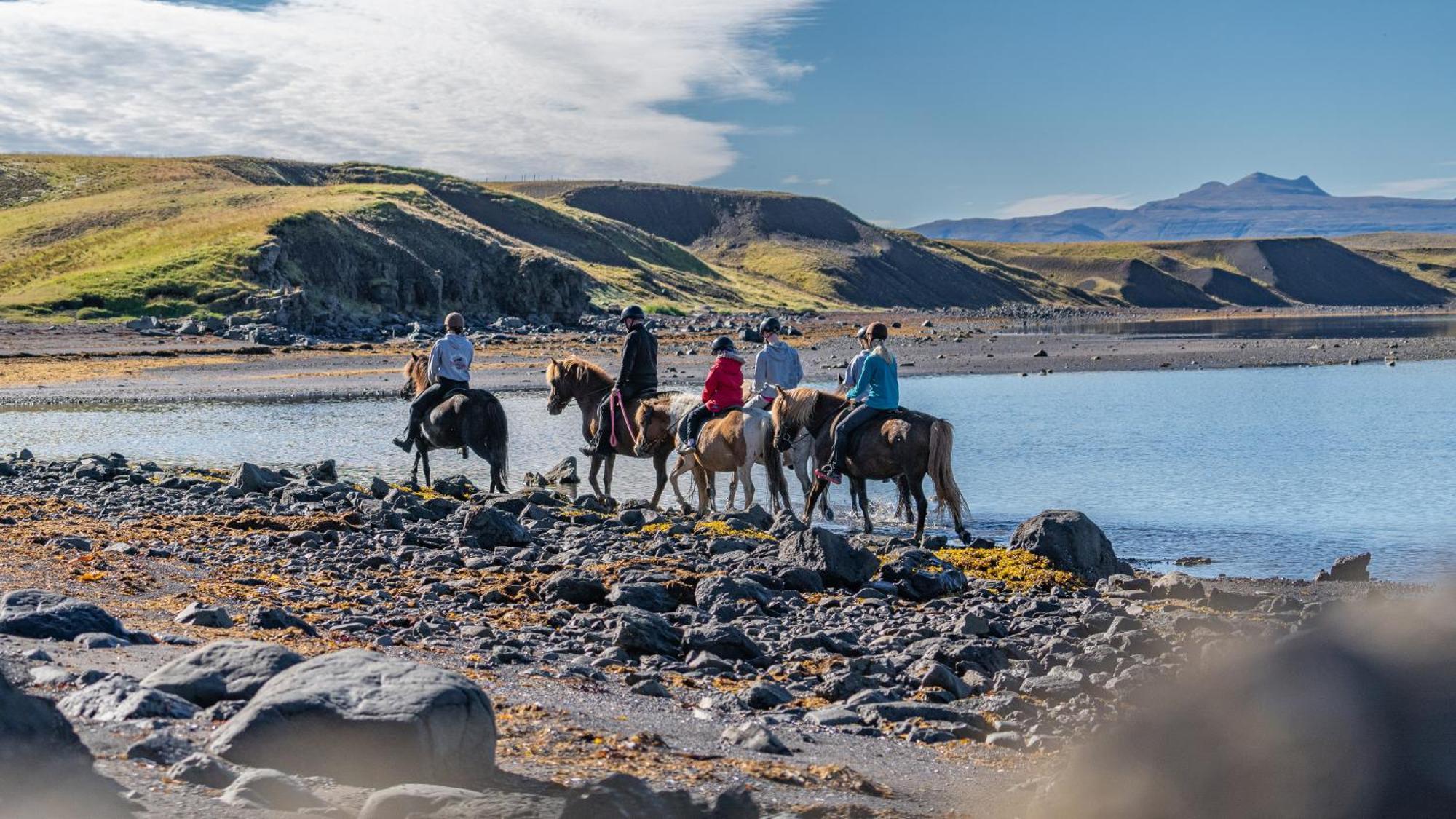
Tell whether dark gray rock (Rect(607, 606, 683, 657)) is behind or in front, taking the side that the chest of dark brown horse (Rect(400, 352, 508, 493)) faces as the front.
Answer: behind

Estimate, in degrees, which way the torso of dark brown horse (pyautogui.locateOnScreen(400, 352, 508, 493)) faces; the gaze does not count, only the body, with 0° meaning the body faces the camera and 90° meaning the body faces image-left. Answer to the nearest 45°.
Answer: approximately 135°

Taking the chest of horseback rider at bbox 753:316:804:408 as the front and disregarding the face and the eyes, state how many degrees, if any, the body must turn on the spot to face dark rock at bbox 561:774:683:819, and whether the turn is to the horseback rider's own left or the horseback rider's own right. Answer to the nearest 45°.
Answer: approximately 135° to the horseback rider's own left

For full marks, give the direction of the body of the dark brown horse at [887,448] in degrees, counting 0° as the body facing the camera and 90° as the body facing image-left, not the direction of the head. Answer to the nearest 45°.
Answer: approximately 90°

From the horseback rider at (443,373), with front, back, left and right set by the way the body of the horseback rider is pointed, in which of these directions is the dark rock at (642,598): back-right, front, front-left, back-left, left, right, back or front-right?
back-left

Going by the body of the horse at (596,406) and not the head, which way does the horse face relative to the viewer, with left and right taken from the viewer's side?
facing to the left of the viewer

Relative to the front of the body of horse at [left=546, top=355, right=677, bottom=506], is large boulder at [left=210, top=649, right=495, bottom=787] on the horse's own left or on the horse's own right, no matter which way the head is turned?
on the horse's own left

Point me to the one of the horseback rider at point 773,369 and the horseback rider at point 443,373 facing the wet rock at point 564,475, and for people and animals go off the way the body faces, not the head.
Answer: the horseback rider at point 773,369

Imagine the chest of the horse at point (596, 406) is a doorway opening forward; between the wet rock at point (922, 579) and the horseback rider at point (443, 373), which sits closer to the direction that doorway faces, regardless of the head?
the horseback rider

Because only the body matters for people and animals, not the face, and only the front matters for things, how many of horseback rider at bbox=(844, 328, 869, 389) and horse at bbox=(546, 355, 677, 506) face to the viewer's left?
2

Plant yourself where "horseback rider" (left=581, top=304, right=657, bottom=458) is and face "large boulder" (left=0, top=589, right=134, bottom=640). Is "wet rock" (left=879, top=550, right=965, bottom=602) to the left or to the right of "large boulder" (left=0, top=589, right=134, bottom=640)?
left

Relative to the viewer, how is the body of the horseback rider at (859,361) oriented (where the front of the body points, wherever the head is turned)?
to the viewer's left

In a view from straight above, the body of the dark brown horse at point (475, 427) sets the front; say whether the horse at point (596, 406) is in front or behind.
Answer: behind

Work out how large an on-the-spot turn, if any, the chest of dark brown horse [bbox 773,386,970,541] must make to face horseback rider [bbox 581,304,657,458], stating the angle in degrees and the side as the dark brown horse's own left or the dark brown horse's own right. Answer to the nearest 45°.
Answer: approximately 45° to the dark brown horse's own right
